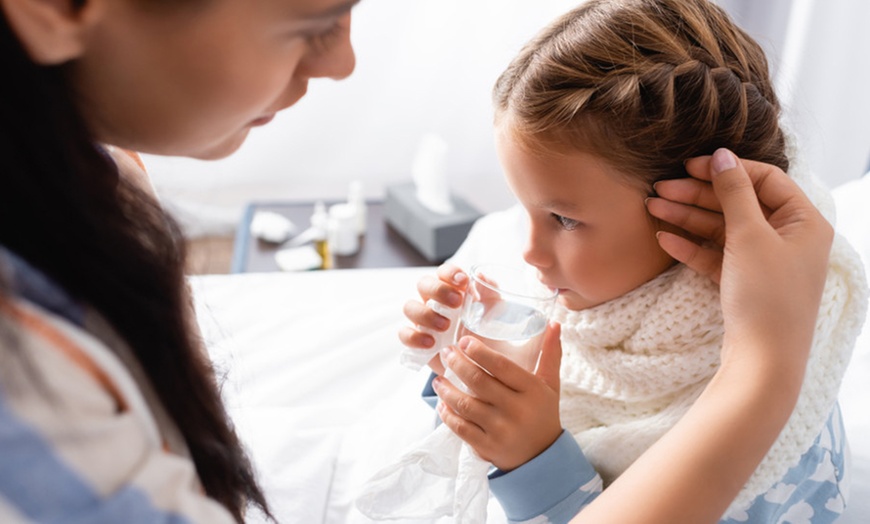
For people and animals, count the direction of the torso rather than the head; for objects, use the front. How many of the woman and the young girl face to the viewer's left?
1

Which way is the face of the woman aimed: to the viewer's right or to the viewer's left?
to the viewer's right

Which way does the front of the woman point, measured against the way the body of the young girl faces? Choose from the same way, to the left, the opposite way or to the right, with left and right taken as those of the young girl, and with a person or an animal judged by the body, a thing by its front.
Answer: the opposite way

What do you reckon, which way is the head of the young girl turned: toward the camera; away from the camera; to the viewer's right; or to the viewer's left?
to the viewer's left

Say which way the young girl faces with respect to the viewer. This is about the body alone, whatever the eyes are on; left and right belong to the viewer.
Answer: facing to the left of the viewer

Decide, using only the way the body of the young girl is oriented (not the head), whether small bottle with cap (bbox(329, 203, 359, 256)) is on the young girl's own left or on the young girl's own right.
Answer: on the young girl's own right

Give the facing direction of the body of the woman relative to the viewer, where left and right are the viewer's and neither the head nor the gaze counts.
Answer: facing to the right of the viewer
